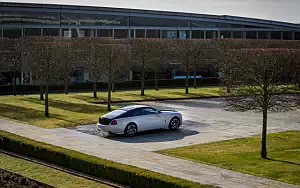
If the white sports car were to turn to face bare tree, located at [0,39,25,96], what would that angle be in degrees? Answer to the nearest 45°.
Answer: approximately 90° to its left

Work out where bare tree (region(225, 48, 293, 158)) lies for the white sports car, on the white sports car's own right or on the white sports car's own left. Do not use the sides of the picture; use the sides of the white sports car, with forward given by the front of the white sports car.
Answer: on the white sports car's own right

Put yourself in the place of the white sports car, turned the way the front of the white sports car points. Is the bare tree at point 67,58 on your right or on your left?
on your left

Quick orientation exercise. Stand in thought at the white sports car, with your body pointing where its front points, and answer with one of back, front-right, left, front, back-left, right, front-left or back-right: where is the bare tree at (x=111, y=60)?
front-left

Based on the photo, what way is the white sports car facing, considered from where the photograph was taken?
facing away from the viewer and to the right of the viewer

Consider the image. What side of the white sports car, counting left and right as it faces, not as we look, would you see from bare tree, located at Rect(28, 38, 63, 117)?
left

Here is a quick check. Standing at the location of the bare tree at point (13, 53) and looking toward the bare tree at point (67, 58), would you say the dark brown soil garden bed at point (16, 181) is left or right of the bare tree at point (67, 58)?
right

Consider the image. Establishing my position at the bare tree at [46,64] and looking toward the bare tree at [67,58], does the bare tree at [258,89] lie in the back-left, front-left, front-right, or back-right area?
back-right

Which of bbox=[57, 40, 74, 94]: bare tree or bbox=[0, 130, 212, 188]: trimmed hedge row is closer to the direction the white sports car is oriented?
the bare tree

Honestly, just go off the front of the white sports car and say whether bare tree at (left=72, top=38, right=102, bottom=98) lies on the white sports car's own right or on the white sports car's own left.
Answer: on the white sports car's own left
